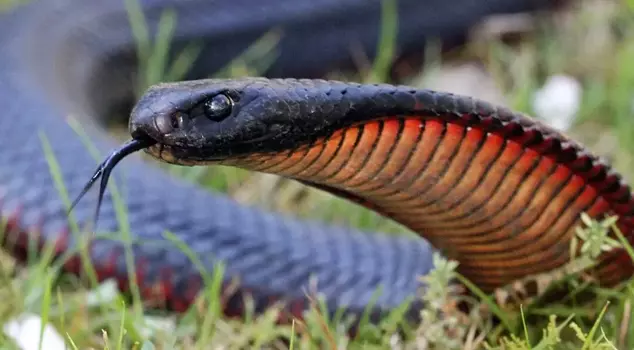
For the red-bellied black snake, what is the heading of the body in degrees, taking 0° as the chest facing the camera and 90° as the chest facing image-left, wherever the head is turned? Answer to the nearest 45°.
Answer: approximately 90°
